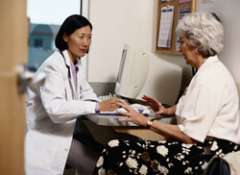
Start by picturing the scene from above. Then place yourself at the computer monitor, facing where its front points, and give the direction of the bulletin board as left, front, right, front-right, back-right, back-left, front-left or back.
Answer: back-right

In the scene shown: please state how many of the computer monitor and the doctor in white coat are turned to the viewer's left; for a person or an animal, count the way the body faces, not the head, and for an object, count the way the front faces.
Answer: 1

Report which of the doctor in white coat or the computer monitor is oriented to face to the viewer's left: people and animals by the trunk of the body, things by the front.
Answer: the computer monitor

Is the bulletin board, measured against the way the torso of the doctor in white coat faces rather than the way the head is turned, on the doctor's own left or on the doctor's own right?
on the doctor's own left

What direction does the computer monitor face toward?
to the viewer's left

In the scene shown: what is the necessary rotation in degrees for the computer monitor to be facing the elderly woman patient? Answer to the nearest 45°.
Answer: approximately 135° to its left

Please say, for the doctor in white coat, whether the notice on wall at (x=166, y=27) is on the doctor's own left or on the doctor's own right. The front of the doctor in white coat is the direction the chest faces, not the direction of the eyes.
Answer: on the doctor's own left

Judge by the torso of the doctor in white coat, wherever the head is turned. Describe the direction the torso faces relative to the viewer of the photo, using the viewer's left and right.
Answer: facing the viewer and to the right of the viewer

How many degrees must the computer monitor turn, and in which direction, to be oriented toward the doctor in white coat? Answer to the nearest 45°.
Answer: approximately 45° to its left

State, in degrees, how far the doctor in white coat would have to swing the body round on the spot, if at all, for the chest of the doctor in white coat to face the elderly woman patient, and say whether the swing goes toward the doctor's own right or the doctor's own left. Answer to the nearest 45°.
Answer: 0° — they already face them
